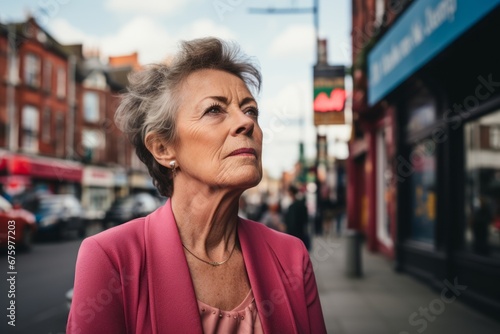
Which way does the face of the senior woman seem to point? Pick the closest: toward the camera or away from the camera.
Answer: toward the camera

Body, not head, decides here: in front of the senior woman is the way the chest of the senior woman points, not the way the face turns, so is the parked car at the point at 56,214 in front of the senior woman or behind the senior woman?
behind

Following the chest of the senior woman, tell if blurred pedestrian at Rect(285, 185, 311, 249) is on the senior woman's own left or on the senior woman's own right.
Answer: on the senior woman's own left

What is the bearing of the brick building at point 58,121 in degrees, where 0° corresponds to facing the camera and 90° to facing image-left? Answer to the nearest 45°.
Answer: approximately 315°

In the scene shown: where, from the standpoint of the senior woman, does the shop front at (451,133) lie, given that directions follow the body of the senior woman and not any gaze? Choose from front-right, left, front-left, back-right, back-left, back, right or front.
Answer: left

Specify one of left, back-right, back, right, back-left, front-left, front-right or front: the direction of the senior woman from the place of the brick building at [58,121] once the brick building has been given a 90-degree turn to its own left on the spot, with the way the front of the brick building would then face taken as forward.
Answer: back-right

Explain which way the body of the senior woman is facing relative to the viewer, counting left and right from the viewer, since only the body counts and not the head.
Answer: facing the viewer and to the right of the viewer
